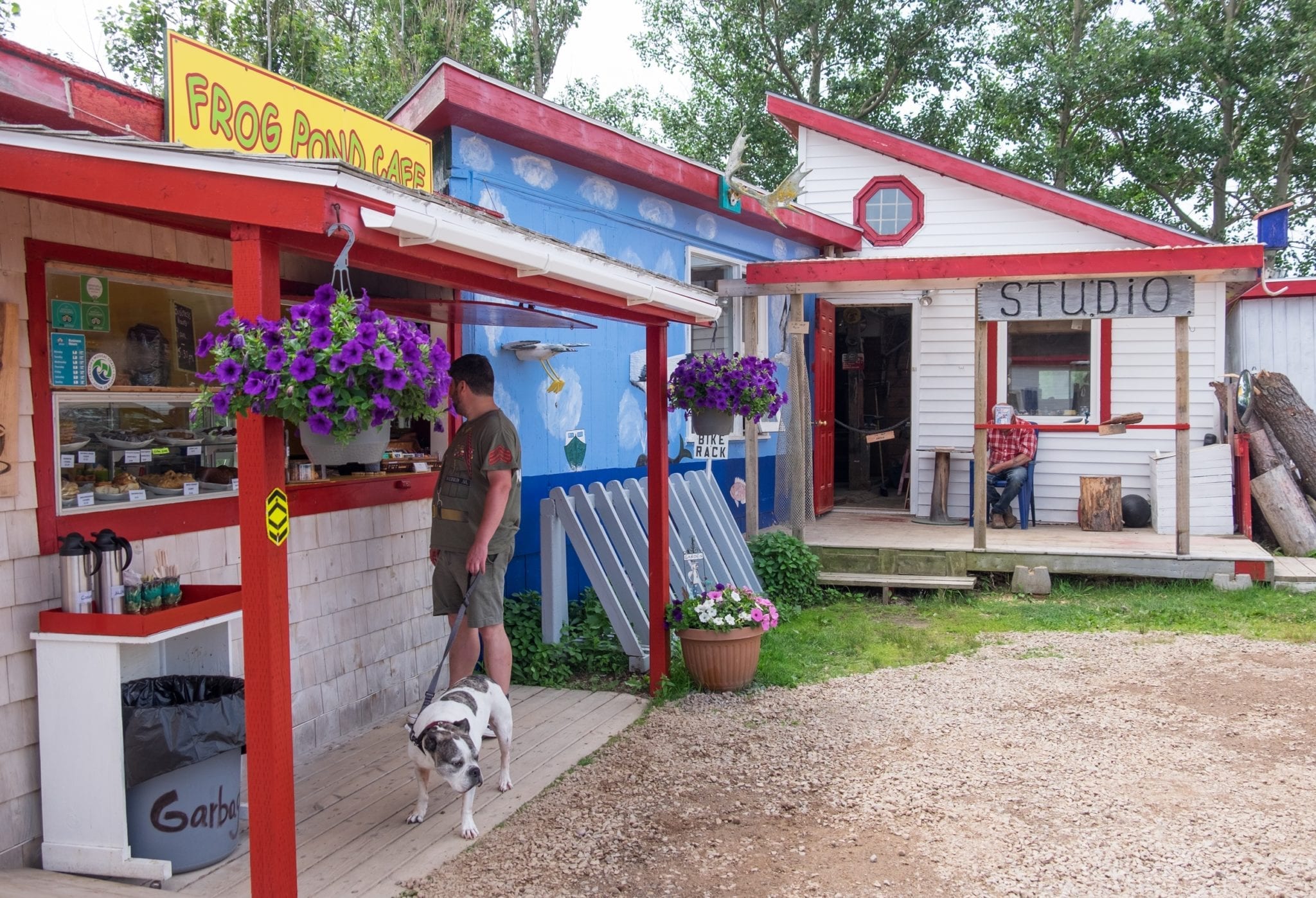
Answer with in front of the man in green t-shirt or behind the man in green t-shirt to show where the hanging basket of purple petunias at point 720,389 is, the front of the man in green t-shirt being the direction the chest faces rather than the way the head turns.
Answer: behind

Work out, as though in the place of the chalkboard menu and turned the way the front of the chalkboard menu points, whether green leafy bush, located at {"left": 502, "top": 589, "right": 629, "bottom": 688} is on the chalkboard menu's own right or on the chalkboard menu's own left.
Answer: on the chalkboard menu's own left

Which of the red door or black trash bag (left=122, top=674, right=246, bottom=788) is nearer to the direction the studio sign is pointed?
the black trash bag

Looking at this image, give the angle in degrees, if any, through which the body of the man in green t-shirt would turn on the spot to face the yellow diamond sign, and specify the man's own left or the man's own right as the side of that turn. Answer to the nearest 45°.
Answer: approximately 90° to the man's own left

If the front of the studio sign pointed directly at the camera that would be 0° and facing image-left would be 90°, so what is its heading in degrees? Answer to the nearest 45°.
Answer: approximately 0°

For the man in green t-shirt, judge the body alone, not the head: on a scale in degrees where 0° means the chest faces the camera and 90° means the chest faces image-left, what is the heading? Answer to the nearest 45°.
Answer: approximately 90°

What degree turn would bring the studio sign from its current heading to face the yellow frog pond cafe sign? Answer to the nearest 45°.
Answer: approximately 45° to its right
